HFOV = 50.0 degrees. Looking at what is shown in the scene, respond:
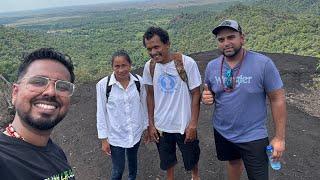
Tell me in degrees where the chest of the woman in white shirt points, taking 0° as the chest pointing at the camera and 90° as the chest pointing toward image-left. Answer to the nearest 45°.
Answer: approximately 0°
